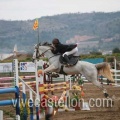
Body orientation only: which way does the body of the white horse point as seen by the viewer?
to the viewer's left

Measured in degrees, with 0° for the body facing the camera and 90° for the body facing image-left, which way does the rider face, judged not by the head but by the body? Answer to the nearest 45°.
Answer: approximately 90°
